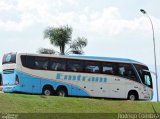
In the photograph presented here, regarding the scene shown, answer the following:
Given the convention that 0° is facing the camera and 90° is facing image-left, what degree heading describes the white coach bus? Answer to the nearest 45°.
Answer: approximately 225°
